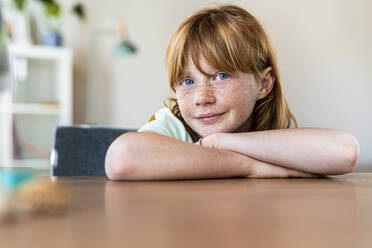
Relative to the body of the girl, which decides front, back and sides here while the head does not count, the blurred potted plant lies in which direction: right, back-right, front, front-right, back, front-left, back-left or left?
back-right

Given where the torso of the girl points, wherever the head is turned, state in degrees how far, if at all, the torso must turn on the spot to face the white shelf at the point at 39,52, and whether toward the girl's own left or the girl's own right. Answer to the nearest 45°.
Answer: approximately 135° to the girl's own right

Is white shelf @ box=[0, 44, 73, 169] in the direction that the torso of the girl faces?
no

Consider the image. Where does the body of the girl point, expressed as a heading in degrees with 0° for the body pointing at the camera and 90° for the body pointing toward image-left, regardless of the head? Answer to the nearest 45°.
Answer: approximately 0°

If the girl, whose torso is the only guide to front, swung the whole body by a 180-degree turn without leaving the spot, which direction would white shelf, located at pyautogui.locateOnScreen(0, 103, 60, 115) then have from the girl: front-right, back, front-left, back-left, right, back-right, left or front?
front-left
